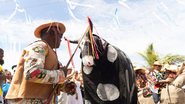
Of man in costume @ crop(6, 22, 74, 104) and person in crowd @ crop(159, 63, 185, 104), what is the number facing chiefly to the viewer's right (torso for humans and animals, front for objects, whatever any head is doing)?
1

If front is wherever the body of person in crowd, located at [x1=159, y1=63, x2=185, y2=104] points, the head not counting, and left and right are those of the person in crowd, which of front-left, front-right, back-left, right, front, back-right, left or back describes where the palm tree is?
back-right

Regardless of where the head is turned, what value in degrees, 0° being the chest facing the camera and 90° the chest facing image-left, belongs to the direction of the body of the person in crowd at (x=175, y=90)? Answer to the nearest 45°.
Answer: approximately 45°

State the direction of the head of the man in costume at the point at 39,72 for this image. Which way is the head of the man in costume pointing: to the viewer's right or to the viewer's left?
to the viewer's right

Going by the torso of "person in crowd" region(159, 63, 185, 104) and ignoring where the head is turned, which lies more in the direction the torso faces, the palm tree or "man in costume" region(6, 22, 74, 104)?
the man in costume

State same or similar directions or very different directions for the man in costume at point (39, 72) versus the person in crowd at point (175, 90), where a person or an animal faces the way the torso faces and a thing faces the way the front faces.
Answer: very different directions

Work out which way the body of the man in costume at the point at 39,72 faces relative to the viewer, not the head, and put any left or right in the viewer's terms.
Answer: facing to the right of the viewer

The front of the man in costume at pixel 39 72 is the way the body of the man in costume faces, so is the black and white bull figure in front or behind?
in front

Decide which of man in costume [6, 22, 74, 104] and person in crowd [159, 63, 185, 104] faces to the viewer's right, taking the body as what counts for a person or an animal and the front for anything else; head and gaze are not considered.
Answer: the man in costume
